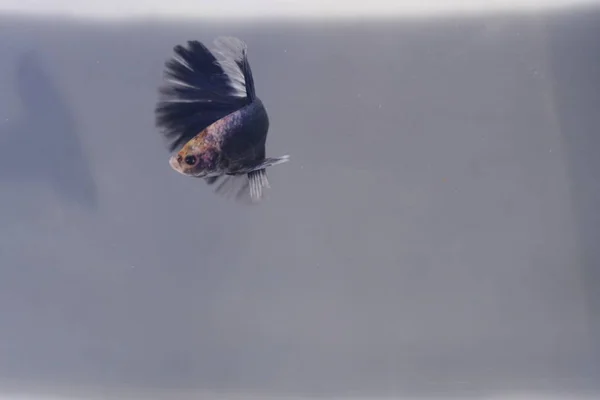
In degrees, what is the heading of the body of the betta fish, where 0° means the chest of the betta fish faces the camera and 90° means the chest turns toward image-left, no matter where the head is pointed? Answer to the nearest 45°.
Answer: approximately 45°
